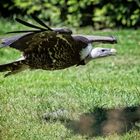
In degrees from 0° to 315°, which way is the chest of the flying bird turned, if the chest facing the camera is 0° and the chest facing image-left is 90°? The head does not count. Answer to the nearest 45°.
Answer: approximately 270°
